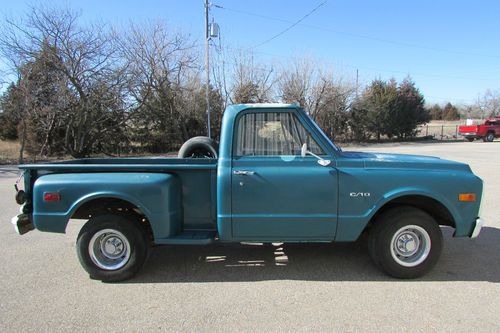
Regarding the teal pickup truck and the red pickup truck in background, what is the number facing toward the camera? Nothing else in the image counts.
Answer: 0

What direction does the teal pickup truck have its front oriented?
to the viewer's right

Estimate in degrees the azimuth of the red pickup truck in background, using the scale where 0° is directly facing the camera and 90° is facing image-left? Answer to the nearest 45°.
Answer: approximately 225°

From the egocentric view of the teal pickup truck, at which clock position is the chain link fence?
The chain link fence is roughly at 10 o'clock from the teal pickup truck.

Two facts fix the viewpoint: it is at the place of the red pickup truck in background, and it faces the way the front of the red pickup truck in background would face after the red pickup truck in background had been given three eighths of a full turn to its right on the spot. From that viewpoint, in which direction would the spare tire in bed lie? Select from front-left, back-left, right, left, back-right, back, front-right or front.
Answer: front

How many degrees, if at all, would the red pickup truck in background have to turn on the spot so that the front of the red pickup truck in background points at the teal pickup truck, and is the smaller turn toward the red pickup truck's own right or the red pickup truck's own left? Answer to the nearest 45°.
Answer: approximately 135° to the red pickup truck's own right
